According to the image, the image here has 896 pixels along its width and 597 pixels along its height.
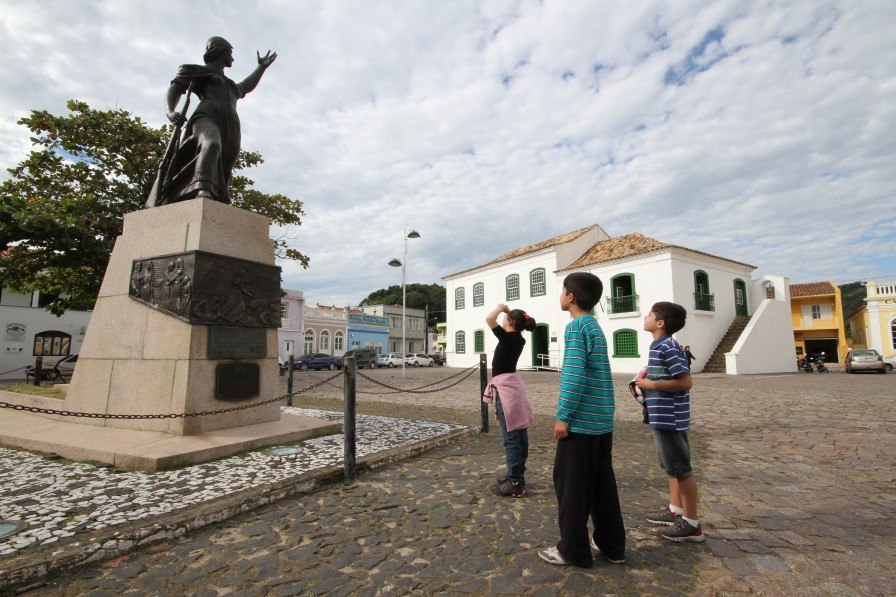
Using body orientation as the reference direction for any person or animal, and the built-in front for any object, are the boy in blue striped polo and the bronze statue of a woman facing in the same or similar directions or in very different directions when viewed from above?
very different directions

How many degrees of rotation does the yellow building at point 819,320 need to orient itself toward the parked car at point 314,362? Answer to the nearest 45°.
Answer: approximately 45° to its right

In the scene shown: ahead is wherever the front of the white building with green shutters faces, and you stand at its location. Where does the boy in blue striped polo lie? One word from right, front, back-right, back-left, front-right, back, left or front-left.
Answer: front-left

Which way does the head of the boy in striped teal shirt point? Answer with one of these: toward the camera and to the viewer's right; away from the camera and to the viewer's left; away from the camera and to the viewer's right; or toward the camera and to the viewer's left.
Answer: away from the camera and to the viewer's left

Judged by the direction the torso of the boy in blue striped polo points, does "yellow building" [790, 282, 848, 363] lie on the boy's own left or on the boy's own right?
on the boy's own right

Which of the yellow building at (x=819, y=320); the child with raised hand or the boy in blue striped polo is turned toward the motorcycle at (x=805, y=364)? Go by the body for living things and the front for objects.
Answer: the yellow building

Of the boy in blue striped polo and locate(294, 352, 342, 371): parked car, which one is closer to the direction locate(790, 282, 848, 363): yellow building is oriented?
the boy in blue striped polo

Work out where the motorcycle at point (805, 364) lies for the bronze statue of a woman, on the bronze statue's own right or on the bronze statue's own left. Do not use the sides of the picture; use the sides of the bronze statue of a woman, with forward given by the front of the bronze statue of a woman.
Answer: on the bronze statue's own left

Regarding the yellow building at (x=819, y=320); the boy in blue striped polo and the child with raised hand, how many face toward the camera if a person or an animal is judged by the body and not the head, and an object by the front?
1

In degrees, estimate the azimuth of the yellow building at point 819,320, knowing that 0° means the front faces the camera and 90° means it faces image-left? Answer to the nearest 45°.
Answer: approximately 0°

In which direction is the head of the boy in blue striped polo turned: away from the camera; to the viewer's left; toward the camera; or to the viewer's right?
to the viewer's left

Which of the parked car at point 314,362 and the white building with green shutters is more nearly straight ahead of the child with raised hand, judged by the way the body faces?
the parked car

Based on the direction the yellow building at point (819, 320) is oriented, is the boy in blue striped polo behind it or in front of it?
in front

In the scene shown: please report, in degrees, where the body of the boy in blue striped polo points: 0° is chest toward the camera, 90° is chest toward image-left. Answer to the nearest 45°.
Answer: approximately 90°

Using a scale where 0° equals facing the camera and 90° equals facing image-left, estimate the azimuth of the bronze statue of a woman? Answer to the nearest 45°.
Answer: approximately 315°

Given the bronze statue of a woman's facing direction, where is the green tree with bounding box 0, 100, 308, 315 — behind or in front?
behind

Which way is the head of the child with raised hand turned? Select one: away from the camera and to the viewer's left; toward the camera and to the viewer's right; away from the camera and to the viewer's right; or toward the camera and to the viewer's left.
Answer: away from the camera and to the viewer's left

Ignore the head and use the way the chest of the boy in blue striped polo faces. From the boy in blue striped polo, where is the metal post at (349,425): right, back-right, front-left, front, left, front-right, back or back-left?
front

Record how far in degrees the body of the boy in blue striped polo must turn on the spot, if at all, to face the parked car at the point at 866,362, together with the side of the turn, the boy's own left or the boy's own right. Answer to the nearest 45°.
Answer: approximately 90° to the boy's own right
